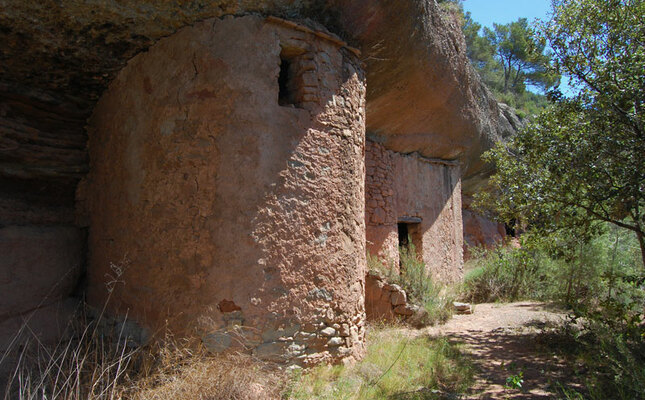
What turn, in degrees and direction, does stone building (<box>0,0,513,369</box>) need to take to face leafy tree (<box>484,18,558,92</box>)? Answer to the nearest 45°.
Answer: approximately 90° to its left

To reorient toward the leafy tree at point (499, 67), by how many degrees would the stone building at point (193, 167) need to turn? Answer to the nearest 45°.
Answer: approximately 90° to its left

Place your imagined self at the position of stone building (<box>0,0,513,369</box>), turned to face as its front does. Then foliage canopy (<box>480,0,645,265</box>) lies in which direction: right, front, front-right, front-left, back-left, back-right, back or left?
front-left

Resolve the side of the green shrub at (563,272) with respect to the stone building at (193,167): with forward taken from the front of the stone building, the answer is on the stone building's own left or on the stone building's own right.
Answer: on the stone building's own left

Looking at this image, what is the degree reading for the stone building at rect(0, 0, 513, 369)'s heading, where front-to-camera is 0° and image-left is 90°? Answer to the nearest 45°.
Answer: approximately 315°

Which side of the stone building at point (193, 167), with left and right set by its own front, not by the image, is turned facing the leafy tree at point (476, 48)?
left
